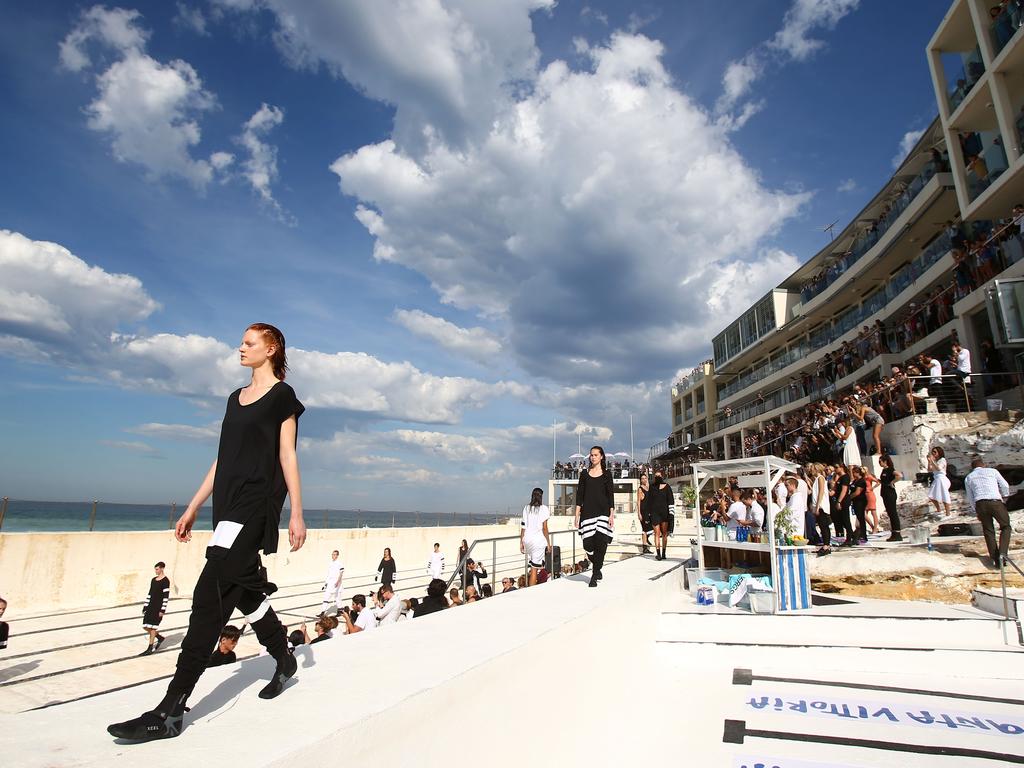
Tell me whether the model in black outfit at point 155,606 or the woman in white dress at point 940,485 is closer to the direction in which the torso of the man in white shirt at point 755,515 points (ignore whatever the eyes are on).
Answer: the model in black outfit

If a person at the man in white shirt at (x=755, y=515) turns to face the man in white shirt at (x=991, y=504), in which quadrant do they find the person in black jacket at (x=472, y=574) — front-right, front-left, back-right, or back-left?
back-right

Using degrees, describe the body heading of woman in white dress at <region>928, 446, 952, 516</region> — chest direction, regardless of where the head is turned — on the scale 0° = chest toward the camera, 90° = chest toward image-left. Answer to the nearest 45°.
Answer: approximately 45°

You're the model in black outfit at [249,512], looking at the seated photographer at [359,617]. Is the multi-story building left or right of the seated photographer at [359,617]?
right

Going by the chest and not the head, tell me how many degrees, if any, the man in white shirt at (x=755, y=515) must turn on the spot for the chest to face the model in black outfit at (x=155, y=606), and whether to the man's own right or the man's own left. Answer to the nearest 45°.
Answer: approximately 45° to the man's own left

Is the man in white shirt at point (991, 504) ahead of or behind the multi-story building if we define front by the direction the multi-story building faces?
ahead

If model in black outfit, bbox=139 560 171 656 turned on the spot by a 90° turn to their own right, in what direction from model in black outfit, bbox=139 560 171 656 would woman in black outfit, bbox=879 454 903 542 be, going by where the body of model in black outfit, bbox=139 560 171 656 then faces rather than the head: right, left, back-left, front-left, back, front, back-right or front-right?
back

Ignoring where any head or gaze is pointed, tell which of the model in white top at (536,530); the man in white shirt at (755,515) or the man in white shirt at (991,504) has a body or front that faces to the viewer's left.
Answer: the man in white shirt at (755,515)

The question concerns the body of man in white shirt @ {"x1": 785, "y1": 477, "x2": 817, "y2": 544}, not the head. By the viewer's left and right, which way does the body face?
facing to the left of the viewer

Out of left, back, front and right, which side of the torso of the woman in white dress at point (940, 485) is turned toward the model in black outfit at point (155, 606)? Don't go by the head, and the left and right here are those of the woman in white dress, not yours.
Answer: front

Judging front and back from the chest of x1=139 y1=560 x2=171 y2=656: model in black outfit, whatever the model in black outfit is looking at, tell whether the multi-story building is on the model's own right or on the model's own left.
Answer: on the model's own left

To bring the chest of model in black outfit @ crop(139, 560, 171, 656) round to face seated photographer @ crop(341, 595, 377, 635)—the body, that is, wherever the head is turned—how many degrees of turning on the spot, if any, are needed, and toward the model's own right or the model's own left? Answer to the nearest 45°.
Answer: approximately 90° to the model's own left

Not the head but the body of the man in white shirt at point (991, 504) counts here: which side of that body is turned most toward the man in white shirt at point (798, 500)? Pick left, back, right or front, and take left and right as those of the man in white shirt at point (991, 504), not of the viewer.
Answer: left

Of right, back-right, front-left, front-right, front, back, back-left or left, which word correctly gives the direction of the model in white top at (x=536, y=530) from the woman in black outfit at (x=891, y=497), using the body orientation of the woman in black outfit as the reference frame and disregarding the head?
front-left
